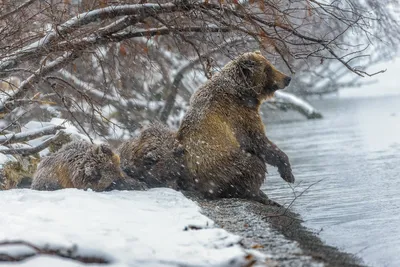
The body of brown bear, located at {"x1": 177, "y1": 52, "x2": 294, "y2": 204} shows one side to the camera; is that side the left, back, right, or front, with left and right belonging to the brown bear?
right

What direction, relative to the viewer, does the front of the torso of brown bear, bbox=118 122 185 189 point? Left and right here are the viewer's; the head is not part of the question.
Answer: facing to the right of the viewer

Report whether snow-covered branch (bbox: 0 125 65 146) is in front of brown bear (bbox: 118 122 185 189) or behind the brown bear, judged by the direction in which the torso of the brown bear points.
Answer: behind

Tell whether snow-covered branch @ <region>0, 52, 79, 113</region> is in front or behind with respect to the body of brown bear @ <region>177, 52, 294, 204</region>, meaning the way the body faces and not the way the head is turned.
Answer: behind

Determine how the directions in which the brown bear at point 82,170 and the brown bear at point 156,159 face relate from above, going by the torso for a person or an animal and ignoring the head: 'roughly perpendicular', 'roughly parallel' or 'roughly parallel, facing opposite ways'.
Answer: roughly parallel

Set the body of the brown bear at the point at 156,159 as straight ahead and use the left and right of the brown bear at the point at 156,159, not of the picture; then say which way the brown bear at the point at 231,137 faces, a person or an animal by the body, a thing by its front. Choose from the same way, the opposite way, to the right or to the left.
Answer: the same way

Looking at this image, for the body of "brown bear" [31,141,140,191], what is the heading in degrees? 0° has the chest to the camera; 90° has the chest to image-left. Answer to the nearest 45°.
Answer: approximately 270°

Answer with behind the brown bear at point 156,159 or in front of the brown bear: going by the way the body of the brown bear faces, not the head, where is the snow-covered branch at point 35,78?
behind

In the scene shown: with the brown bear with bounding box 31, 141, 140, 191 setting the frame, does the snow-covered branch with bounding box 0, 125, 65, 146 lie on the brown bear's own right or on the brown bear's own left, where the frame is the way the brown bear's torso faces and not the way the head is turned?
on the brown bear's own left

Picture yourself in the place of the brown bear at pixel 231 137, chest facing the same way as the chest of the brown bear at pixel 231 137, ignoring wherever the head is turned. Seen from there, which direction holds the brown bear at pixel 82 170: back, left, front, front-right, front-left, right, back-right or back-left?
back

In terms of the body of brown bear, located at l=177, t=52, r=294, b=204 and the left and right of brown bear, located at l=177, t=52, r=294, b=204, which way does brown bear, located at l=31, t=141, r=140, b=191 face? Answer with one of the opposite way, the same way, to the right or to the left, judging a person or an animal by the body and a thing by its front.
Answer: the same way

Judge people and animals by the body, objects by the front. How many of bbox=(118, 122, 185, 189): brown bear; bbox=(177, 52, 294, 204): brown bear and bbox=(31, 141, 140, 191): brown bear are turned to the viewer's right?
3

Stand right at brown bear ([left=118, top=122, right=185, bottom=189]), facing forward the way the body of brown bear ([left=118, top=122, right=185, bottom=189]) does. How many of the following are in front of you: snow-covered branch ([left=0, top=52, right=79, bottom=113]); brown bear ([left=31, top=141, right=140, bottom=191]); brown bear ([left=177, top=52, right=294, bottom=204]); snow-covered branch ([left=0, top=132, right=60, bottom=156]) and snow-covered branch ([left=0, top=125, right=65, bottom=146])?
1
